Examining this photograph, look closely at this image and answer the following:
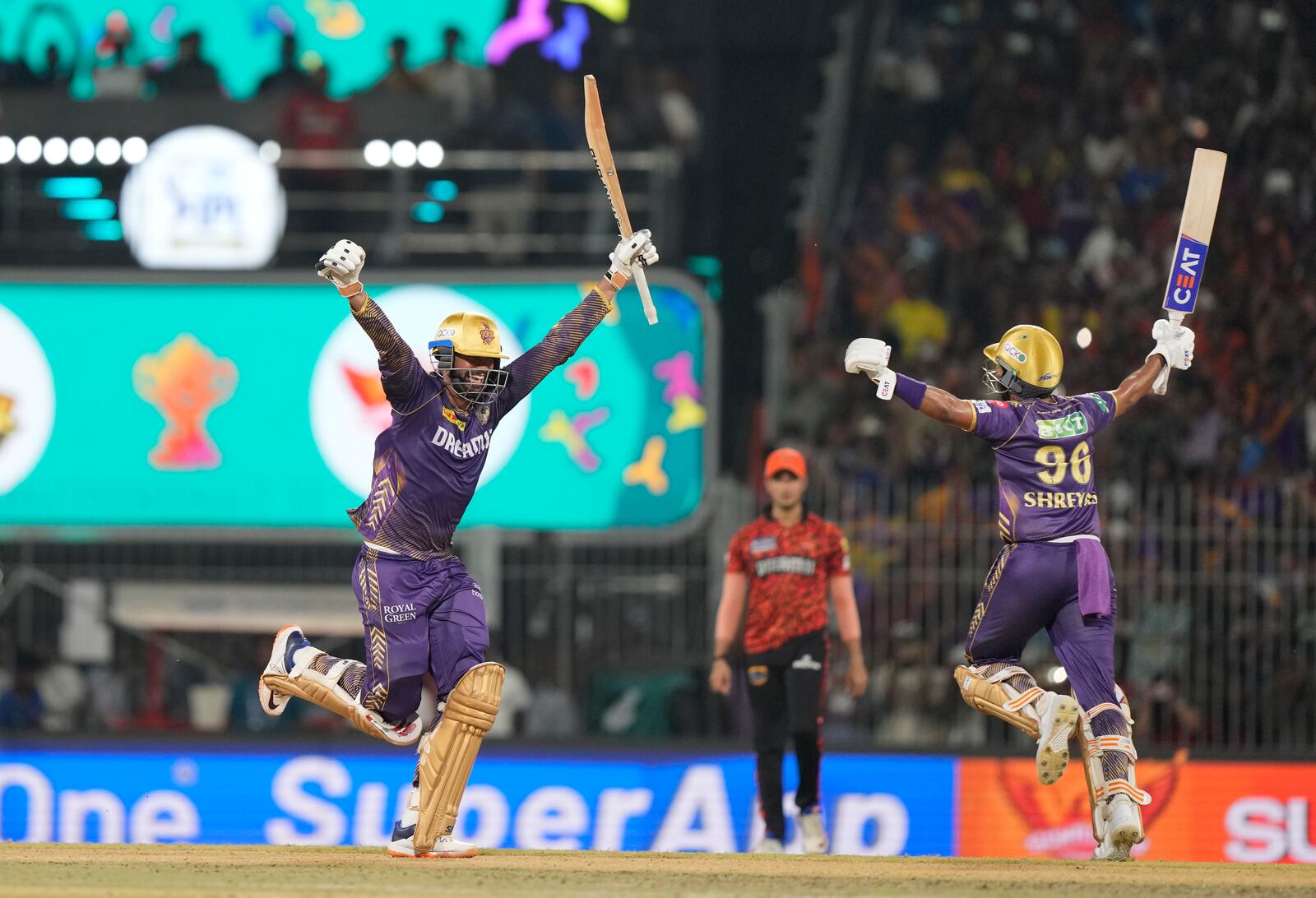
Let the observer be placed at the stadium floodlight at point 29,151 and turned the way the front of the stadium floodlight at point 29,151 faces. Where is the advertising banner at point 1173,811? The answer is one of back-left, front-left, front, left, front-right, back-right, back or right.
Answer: front-left

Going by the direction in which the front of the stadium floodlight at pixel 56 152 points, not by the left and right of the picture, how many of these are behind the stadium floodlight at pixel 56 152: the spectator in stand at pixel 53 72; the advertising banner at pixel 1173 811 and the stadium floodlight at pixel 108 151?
1

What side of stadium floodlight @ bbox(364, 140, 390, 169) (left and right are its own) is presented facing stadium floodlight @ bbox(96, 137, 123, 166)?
right

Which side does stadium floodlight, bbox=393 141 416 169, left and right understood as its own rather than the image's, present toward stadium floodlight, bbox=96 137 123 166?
right

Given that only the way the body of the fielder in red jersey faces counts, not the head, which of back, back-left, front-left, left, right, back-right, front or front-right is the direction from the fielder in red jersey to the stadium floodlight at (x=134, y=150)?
back-right

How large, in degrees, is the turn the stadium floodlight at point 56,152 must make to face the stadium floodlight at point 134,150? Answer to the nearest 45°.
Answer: approximately 45° to its left

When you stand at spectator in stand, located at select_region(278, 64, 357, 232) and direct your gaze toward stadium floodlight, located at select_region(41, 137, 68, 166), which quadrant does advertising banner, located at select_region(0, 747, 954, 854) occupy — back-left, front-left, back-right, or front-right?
back-left

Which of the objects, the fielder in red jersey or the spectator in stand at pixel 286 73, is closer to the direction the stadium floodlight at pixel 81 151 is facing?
the fielder in red jersey

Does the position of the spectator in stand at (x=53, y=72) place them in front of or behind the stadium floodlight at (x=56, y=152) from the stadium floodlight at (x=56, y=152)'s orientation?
behind

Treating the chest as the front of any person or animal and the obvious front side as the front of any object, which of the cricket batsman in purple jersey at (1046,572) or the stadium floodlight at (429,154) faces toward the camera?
the stadium floodlight

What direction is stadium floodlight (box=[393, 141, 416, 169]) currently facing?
toward the camera

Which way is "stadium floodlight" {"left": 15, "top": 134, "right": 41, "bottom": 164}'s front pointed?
toward the camera

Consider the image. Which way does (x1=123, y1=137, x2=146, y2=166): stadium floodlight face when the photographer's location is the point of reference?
facing the viewer

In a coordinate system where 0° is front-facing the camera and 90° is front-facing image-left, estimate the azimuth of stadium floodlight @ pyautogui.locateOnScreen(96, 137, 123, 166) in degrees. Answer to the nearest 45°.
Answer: approximately 0°

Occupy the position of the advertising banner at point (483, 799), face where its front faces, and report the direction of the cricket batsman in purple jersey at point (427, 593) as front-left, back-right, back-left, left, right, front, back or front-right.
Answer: front

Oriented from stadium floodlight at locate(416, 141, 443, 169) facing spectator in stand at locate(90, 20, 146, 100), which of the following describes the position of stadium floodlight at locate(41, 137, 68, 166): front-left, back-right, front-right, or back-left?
front-left
